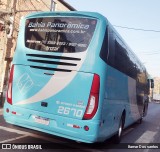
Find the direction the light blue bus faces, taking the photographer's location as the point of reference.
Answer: facing away from the viewer and to the right of the viewer
